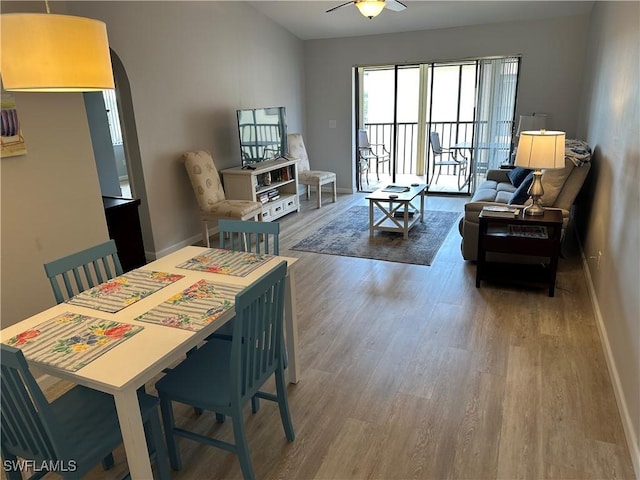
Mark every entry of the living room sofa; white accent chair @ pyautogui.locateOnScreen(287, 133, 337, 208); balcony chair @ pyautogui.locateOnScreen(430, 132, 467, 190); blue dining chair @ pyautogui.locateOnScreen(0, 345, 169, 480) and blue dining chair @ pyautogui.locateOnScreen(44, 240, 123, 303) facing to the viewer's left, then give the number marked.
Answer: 1

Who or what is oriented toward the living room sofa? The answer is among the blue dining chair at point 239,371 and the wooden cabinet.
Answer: the wooden cabinet

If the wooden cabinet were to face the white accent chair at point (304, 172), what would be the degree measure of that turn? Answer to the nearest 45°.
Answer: approximately 90° to its left

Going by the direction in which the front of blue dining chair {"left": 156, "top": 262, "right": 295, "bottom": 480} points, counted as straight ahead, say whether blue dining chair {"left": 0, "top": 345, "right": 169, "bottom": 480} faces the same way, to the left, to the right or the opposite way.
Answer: to the right

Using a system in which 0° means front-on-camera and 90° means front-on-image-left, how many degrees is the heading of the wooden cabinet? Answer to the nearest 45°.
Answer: approximately 315°

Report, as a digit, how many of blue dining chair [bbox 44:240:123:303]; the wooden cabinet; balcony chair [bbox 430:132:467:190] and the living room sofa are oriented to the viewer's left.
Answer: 1

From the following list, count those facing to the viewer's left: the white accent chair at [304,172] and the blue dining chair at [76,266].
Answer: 0

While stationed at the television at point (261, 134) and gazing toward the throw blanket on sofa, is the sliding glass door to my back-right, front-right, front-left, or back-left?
front-left

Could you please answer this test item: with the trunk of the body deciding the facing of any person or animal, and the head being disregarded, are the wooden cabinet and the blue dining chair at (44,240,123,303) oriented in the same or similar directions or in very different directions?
same or similar directions

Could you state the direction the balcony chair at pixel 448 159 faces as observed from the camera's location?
facing the viewer and to the right of the viewer

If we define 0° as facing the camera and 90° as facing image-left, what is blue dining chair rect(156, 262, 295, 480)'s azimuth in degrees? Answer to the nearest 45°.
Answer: approximately 135°

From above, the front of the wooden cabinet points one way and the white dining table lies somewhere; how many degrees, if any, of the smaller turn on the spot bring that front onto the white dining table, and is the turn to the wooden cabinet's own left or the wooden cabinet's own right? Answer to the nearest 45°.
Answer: approximately 45° to the wooden cabinet's own right

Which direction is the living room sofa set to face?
to the viewer's left

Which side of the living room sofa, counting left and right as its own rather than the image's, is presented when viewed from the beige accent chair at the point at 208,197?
front
